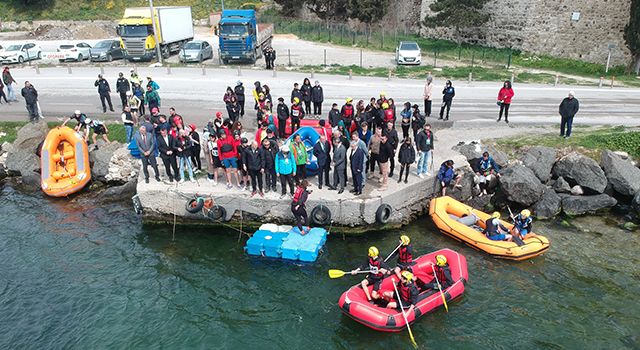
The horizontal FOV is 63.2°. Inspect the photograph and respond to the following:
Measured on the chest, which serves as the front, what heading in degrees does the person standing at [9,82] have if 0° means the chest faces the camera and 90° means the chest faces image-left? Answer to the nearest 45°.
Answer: approximately 270°

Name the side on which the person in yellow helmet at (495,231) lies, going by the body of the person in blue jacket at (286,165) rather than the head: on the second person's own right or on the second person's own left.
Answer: on the second person's own left

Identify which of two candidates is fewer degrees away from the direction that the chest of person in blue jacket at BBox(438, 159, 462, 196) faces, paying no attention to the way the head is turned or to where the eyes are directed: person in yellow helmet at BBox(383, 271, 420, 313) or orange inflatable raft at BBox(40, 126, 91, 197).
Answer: the person in yellow helmet

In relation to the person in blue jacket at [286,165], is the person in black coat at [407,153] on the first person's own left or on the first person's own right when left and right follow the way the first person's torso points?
on the first person's own left

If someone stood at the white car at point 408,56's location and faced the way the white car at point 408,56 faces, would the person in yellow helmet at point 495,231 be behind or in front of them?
in front

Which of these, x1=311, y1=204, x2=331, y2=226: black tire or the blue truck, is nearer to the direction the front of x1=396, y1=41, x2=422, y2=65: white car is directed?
the black tire
